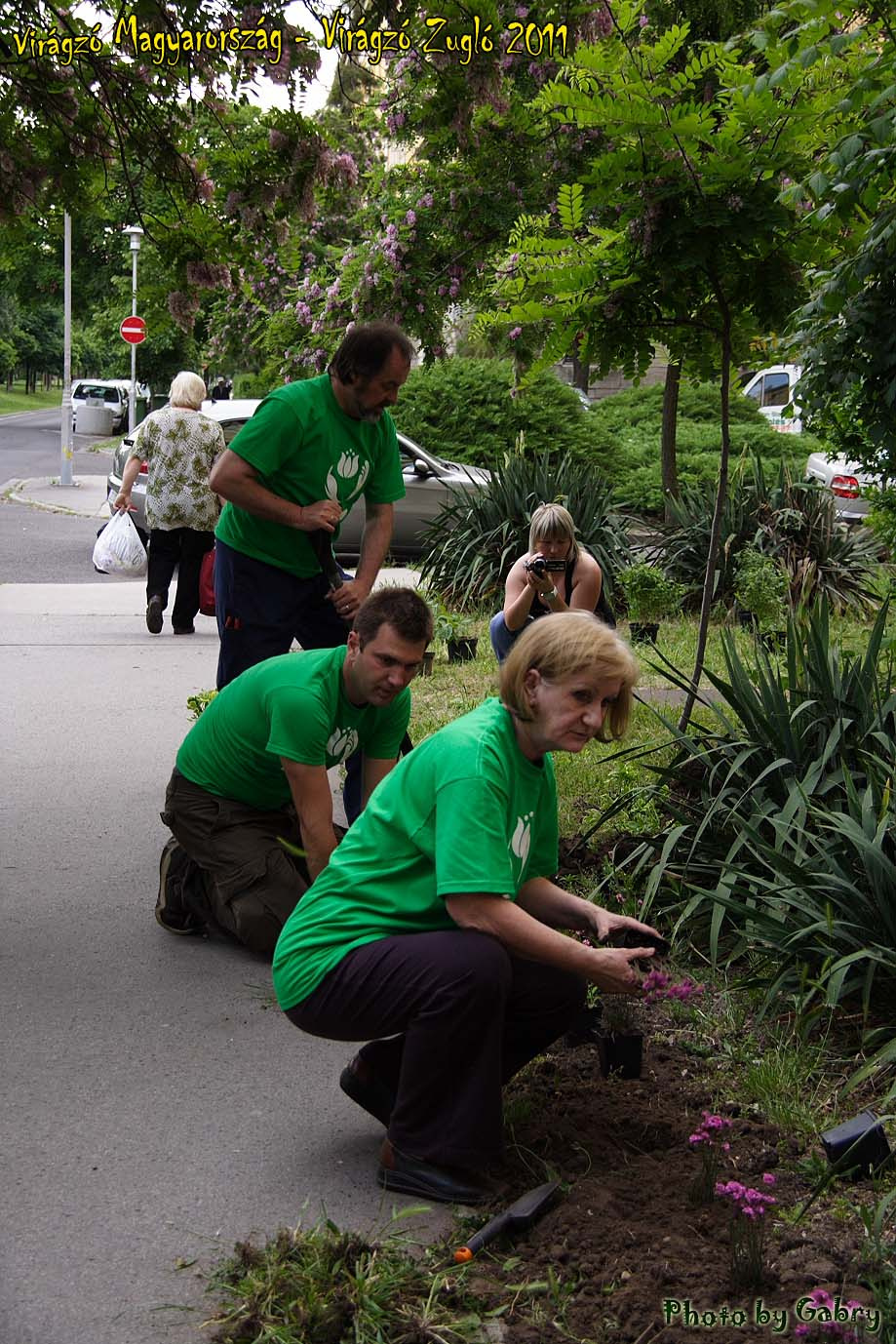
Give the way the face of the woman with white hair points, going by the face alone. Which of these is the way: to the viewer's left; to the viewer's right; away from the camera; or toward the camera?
away from the camera

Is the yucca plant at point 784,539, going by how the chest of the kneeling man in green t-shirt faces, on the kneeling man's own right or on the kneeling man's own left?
on the kneeling man's own left

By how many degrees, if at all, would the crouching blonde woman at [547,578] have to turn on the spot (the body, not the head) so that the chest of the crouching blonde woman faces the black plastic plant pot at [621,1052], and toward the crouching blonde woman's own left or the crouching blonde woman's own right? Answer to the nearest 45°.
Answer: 0° — they already face it

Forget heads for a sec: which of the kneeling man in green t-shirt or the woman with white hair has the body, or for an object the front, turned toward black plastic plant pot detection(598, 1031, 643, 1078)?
the kneeling man in green t-shirt

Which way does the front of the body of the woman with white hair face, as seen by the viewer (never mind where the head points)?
away from the camera

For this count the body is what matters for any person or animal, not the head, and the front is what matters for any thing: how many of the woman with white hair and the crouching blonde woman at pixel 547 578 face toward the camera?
1

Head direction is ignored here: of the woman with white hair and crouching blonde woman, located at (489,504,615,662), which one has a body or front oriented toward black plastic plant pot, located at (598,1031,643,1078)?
the crouching blonde woman

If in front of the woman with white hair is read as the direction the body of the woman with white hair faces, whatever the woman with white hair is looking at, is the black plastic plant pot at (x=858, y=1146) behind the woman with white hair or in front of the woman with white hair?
behind

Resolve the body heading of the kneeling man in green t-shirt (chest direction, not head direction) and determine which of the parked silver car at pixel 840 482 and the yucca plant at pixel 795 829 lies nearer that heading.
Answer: the yucca plant

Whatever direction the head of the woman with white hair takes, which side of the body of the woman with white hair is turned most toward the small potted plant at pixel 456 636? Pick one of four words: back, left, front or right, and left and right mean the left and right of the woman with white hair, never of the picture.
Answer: right

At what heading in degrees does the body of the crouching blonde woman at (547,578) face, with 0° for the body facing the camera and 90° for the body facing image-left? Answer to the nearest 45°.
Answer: approximately 0°

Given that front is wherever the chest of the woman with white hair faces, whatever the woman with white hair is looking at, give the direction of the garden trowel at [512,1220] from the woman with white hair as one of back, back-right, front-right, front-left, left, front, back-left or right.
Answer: back
